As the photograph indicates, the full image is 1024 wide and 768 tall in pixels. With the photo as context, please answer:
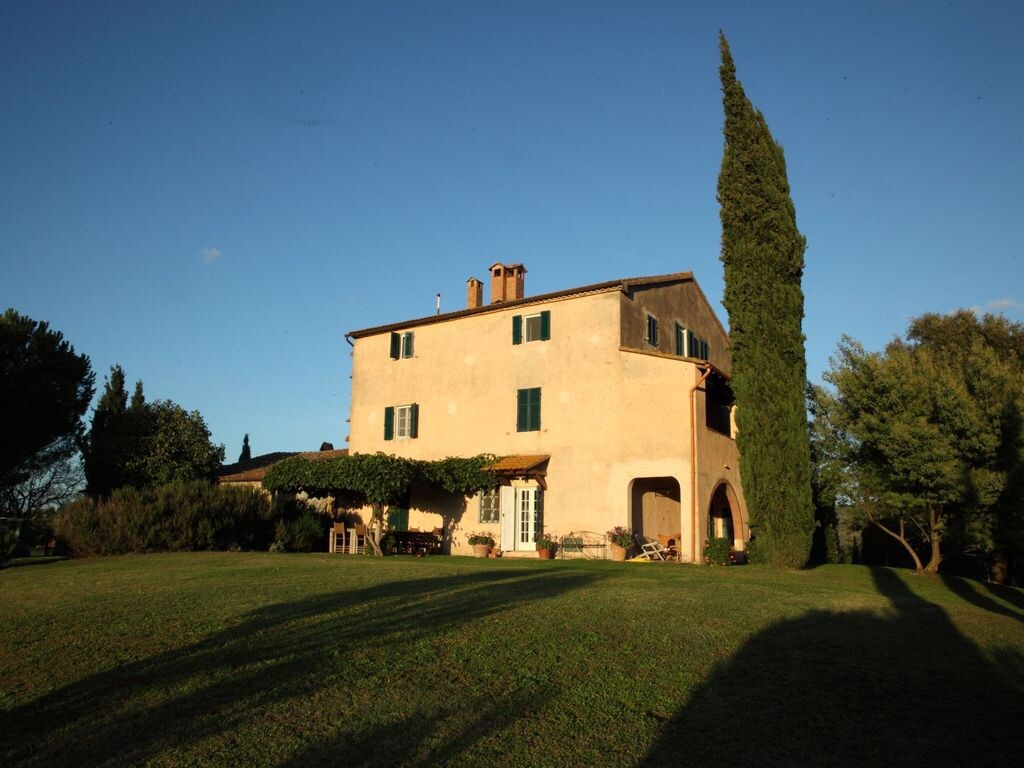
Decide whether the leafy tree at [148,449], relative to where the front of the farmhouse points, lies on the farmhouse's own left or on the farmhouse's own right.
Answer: on the farmhouse's own right

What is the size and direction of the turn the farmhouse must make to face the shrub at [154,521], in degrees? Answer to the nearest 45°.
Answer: approximately 45° to its right

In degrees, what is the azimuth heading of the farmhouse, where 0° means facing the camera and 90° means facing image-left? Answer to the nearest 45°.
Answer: approximately 45°

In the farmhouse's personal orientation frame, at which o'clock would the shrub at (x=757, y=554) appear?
The shrub is roughly at 9 o'clock from the farmhouse.

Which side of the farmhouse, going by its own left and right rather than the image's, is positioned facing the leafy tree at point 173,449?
right

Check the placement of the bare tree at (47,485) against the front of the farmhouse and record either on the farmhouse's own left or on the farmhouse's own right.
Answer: on the farmhouse's own right

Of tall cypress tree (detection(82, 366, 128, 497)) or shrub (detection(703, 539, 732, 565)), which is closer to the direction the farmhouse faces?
the tall cypress tree

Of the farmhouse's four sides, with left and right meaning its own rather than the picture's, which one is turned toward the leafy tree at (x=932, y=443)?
left
